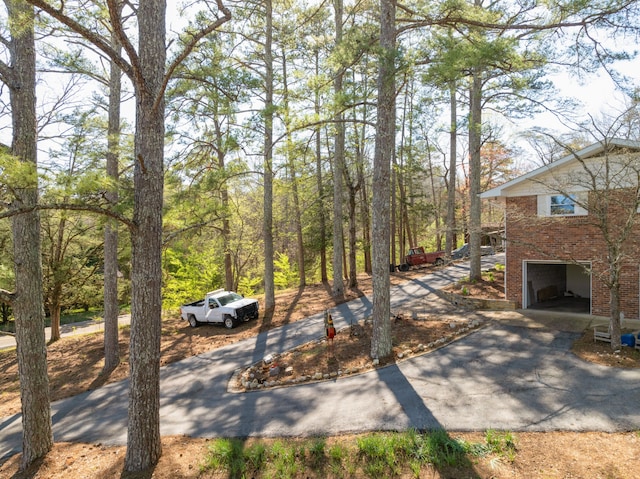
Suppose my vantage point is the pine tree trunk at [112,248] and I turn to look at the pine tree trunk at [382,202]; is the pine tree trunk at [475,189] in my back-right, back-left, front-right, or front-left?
front-left

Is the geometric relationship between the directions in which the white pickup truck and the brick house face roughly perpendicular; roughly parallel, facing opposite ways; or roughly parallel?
roughly perpendicular

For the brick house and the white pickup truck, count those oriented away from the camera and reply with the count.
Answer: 0

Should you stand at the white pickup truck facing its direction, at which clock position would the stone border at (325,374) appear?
The stone border is roughly at 1 o'clock from the white pickup truck.

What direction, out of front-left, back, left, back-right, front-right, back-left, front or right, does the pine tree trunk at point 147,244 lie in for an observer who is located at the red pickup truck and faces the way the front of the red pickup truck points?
front-left

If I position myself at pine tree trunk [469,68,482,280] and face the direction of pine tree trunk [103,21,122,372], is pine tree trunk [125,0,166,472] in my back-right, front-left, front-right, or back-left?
front-left

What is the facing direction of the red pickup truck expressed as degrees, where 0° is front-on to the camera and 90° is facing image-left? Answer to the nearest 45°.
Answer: approximately 45°

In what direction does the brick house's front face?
toward the camera

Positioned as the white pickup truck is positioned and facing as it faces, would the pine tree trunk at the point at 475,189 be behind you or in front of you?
in front

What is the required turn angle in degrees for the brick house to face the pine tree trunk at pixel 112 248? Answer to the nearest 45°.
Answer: approximately 45° to its right

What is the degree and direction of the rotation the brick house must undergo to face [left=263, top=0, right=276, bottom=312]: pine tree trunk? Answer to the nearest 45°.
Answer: approximately 90° to its right

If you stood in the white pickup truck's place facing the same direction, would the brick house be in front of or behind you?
in front

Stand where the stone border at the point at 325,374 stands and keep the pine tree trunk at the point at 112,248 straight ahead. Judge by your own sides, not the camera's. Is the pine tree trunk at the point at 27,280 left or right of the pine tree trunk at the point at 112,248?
left

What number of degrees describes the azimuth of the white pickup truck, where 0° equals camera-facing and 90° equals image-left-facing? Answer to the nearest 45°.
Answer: approximately 315°
